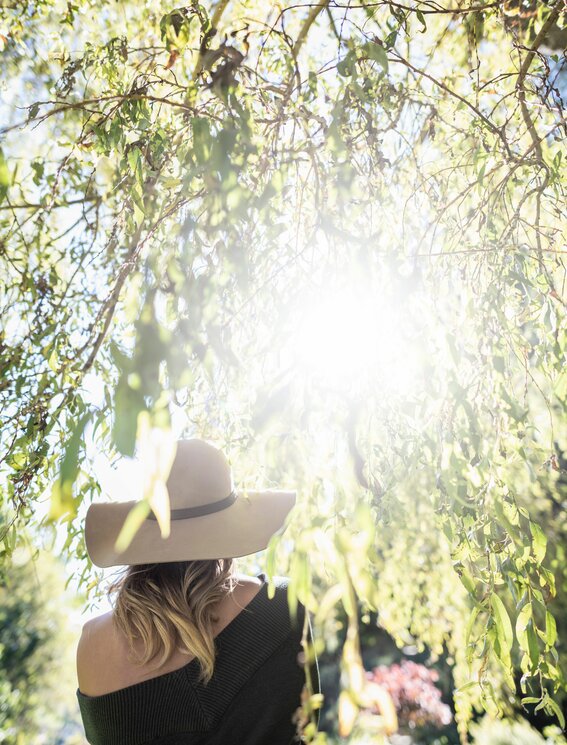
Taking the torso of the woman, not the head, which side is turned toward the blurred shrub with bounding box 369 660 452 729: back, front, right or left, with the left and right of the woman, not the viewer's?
front

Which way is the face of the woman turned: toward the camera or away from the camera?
away from the camera

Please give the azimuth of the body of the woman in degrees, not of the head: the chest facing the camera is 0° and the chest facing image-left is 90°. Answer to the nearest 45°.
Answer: approximately 180°

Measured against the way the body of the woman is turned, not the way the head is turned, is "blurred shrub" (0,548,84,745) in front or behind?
in front

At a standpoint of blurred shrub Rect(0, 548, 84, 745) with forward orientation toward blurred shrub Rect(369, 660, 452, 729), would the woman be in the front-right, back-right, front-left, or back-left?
front-right
